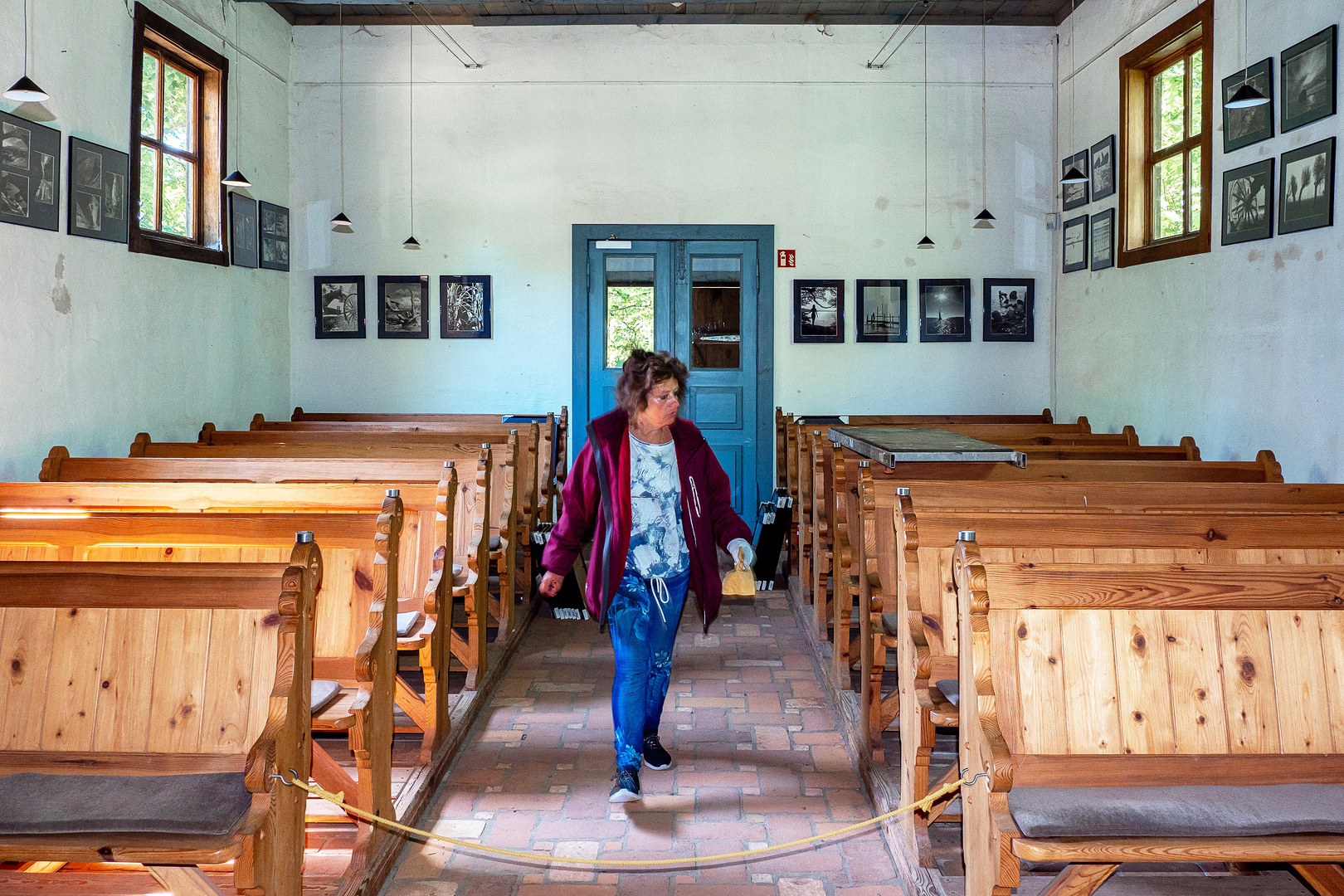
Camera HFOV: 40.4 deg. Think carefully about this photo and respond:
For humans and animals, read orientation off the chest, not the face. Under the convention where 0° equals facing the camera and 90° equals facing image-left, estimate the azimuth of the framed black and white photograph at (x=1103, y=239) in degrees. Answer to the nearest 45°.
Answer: approximately 45°

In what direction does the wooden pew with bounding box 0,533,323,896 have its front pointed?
toward the camera

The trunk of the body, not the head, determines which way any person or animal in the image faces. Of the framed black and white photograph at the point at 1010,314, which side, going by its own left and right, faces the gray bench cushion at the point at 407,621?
front

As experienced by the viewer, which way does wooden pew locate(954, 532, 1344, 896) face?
facing the viewer

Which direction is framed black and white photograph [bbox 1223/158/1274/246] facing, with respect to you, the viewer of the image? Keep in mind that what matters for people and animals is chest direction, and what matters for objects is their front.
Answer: facing the viewer and to the left of the viewer

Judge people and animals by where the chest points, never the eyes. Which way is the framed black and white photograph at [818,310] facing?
toward the camera

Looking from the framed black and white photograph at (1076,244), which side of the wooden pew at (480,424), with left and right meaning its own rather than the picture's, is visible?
left

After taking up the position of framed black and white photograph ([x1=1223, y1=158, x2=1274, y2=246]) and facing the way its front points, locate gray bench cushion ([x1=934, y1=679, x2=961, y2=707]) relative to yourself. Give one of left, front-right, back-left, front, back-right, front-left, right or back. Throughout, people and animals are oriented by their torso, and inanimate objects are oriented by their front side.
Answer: front-left

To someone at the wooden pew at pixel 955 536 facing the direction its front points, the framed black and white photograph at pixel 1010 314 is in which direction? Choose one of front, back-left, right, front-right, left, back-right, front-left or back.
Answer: back

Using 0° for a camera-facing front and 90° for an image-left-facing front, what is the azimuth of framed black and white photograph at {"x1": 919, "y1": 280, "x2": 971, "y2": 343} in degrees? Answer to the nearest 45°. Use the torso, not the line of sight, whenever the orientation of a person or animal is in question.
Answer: approximately 0°
